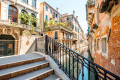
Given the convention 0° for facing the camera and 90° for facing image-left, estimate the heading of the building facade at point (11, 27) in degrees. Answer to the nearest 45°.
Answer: approximately 315°

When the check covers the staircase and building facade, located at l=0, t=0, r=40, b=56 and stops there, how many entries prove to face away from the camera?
0

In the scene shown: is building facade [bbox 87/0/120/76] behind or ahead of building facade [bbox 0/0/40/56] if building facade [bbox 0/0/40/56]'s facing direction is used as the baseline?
ahead

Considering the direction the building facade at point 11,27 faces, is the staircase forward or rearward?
forward

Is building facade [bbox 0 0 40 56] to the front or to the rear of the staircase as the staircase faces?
to the rear
